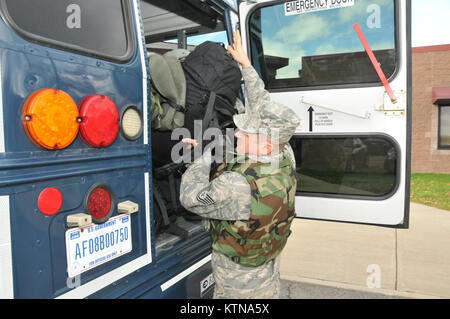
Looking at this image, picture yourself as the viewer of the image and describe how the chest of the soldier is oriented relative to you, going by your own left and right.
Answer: facing away from the viewer and to the left of the viewer

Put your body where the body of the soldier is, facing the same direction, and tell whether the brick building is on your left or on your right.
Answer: on your right
